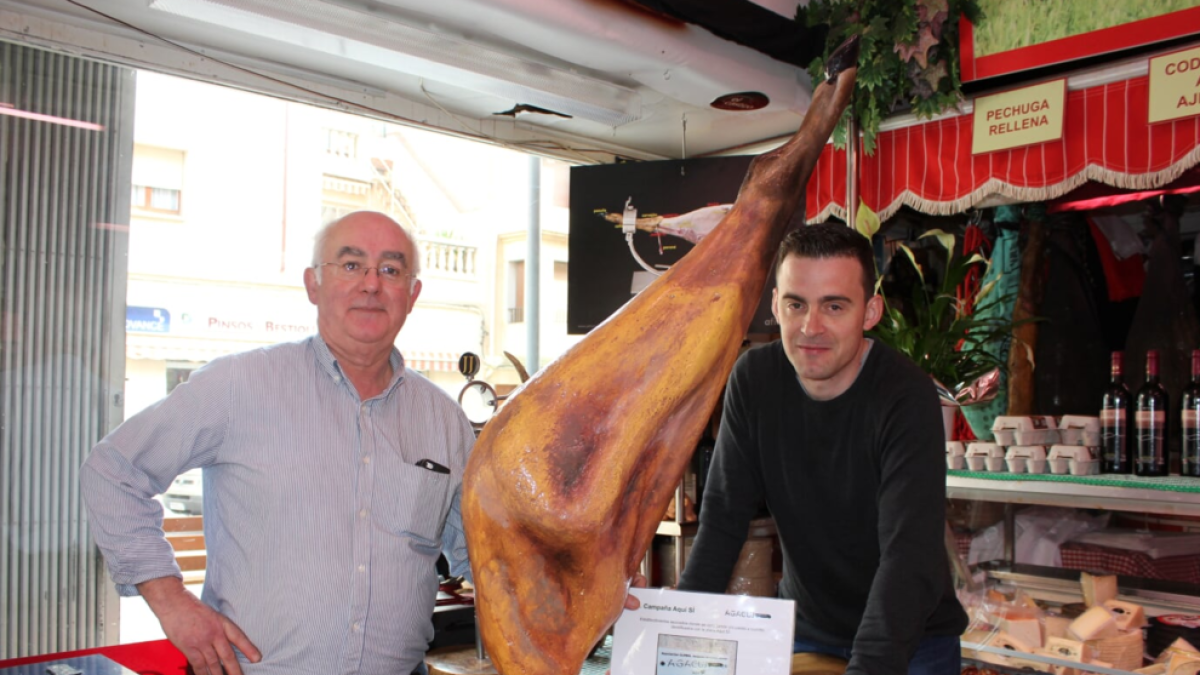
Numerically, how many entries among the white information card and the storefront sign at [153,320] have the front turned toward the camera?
2

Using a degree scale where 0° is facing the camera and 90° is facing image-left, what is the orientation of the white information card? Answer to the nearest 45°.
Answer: approximately 0°

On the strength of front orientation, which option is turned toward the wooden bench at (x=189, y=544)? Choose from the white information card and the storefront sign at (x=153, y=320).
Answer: the storefront sign

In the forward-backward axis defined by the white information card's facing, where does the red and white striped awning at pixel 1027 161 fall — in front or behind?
behind

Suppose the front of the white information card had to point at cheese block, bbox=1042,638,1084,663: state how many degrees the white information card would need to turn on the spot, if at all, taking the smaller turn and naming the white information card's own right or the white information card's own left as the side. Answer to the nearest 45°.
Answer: approximately 135° to the white information card's own left

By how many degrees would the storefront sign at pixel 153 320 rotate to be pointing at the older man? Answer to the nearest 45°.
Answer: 0° — it already faces them
